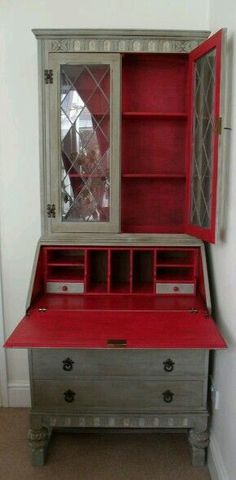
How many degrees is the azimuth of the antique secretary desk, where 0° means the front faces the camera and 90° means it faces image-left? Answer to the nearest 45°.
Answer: approximately 0°
